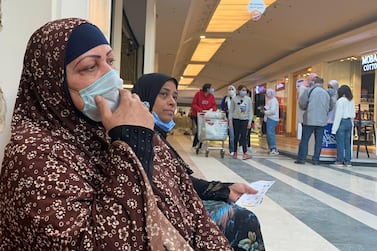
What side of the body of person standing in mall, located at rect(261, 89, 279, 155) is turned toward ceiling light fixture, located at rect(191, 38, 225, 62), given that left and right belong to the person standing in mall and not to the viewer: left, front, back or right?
right

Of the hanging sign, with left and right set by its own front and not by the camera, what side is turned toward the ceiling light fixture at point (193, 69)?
back

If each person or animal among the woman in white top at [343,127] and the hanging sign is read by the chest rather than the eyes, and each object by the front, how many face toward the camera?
1

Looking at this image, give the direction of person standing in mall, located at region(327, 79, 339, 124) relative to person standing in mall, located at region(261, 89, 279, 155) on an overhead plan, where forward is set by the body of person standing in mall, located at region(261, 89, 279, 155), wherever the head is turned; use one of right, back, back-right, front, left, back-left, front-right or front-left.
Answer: back-left

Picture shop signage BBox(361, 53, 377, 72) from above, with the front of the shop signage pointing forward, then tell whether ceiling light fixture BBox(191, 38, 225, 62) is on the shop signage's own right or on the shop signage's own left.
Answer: on the shop signage's own right
